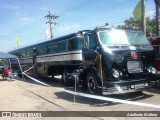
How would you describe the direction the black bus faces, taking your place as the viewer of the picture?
facing the viewer and to the right of the viewer
